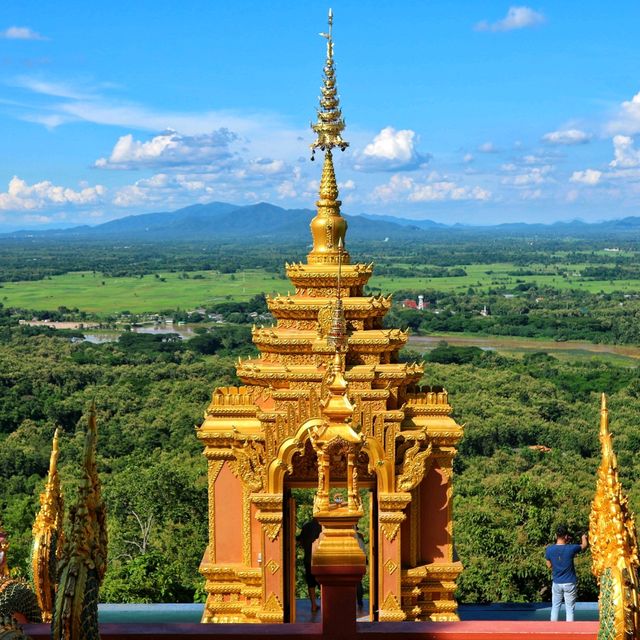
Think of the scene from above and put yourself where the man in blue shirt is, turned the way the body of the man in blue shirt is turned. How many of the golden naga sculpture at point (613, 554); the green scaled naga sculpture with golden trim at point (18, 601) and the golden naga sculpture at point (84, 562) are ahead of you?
0

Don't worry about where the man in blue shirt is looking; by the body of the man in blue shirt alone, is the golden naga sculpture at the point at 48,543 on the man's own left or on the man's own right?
on the man's own left

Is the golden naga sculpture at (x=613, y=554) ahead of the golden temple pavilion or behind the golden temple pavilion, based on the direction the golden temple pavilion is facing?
ahead

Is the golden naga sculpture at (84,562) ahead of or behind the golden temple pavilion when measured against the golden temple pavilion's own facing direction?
ahead

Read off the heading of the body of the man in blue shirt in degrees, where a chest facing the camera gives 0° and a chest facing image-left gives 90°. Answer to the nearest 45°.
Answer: approximately 180°

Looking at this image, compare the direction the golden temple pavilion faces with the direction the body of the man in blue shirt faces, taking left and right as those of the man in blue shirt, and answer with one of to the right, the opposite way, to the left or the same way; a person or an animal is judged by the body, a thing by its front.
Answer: the opposite way

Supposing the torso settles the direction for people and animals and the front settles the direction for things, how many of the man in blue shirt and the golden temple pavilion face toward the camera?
1

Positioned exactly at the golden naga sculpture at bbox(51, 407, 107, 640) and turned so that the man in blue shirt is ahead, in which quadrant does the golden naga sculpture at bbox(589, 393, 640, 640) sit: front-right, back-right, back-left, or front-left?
front-right

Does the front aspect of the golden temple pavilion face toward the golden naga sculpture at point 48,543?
no

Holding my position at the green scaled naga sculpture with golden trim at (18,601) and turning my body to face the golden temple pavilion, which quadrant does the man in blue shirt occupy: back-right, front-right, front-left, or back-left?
front-right

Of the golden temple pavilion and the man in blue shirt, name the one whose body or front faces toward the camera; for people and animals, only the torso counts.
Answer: the golden temple pavilion

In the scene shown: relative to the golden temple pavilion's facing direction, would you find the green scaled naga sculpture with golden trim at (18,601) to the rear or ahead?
ahead

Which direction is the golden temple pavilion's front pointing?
toward the camera

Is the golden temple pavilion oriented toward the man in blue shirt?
no

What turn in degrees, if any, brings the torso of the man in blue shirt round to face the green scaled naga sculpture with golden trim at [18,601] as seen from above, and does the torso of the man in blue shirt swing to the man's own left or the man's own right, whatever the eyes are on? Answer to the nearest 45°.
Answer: approximately 135° to the man's own left

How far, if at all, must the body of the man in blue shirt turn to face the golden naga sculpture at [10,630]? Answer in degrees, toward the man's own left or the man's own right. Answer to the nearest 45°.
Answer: approximately 135° to the man's own left
